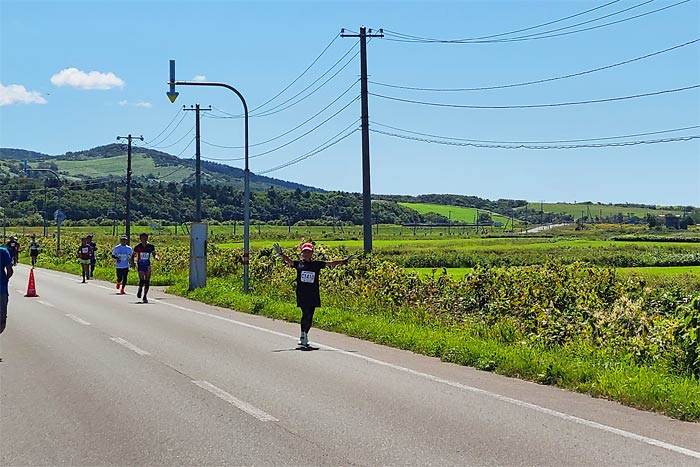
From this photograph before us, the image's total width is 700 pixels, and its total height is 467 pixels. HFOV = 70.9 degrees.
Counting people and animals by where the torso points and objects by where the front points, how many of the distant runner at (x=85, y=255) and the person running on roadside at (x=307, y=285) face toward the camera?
2

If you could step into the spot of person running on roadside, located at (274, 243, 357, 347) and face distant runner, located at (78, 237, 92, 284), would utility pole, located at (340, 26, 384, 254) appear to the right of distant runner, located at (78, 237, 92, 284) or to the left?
right

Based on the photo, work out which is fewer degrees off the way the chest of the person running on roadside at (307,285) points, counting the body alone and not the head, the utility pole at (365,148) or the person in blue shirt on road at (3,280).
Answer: the person in blue shirt on road

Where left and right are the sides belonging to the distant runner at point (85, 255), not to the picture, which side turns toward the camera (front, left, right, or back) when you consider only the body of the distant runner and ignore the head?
front

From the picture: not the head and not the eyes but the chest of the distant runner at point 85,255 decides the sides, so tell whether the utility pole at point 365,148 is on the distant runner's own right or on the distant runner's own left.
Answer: on the distant runner's own left

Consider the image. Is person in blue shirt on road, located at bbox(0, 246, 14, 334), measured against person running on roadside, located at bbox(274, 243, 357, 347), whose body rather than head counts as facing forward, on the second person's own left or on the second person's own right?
on the second person's own right

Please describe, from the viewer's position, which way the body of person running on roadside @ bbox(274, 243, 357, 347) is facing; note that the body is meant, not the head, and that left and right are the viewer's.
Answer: facing the viewer

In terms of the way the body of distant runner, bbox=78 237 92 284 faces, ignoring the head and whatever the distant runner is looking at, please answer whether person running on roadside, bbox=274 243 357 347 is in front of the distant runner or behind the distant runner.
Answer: in front

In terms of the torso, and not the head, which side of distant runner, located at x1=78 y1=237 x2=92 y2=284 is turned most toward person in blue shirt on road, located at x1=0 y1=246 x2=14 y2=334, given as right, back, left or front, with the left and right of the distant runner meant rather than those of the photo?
front

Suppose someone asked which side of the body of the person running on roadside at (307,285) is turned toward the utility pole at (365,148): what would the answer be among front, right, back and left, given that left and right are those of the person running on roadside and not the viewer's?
back

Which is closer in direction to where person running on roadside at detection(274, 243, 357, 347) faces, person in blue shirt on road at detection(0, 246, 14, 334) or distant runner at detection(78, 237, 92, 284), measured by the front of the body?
the person in blue shirt on road
